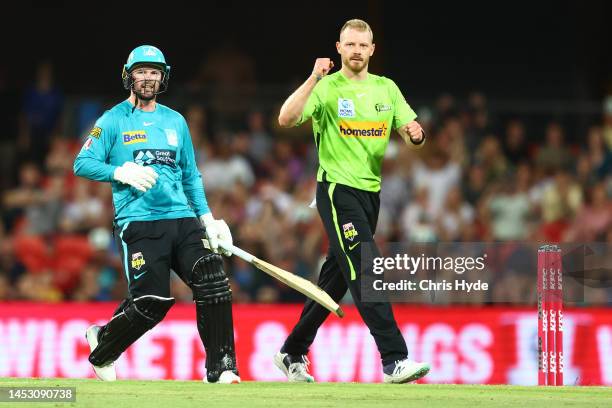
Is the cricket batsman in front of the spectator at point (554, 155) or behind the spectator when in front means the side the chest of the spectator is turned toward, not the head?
in front

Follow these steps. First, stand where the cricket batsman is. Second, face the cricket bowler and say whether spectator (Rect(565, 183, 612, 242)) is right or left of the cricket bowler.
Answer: left

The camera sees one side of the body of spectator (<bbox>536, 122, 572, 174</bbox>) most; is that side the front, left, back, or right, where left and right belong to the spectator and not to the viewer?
front

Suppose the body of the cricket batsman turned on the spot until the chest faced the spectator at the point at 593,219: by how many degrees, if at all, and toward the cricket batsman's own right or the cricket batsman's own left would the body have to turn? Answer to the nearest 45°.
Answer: approximately 135° to the cricket batsman's own left

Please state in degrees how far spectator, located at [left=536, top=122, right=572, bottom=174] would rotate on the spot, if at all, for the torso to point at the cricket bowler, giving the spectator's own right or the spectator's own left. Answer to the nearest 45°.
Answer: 0° — they already face them

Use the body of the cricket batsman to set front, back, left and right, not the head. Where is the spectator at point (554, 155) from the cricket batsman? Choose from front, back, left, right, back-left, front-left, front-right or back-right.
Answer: back-left

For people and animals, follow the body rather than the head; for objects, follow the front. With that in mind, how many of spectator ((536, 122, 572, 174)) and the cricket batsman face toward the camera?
2

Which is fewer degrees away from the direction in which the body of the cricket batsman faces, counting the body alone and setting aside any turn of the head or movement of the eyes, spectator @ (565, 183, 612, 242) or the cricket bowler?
the cricket bowler

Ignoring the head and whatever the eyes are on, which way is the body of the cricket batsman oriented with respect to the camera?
toward the camera

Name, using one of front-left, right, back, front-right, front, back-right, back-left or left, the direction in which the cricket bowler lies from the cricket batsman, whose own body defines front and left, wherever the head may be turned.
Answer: left
